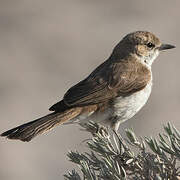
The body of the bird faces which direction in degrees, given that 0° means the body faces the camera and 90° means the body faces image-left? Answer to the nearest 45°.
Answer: approximately 270°
